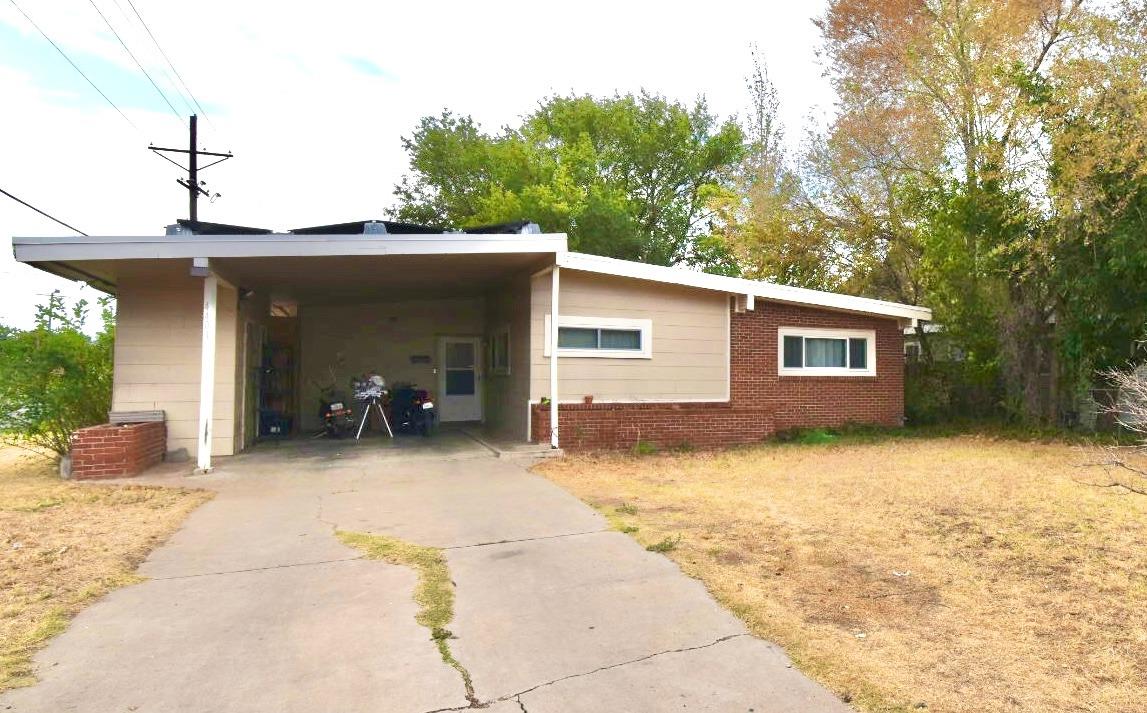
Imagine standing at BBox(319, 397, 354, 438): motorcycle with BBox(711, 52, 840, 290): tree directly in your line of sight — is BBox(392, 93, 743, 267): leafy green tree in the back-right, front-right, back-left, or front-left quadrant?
front-left

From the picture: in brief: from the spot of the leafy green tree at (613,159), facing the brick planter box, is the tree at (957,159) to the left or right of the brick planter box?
left

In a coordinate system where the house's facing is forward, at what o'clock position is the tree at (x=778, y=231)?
The tree is roughly at 8 o'clock from the house.

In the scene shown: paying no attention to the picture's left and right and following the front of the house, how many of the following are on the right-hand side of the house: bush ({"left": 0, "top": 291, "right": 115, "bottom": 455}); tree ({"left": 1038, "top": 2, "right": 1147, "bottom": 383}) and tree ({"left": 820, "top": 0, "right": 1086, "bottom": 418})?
1

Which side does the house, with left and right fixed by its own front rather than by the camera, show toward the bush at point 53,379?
right

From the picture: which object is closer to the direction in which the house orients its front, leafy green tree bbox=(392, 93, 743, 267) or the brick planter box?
the brick planter box

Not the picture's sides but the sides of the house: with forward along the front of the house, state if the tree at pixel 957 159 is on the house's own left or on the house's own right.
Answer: on the house's own left

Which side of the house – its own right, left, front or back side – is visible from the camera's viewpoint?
front

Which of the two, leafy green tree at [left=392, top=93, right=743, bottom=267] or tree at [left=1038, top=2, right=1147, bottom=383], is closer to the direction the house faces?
the tree

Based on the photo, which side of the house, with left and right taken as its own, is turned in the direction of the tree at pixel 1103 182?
left
